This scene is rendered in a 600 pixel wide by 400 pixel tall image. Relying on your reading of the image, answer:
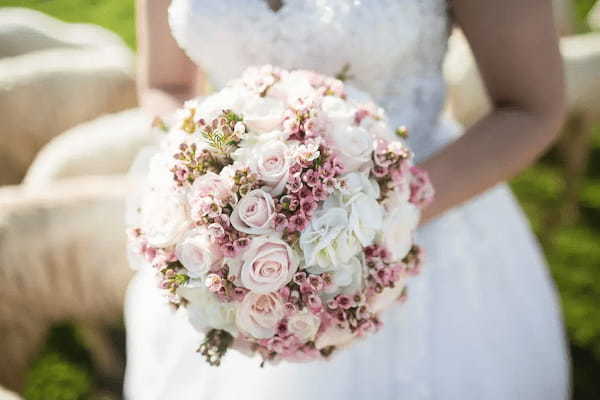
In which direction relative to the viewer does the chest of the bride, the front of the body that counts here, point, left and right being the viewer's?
facing the viewer and to the left of the viewer
